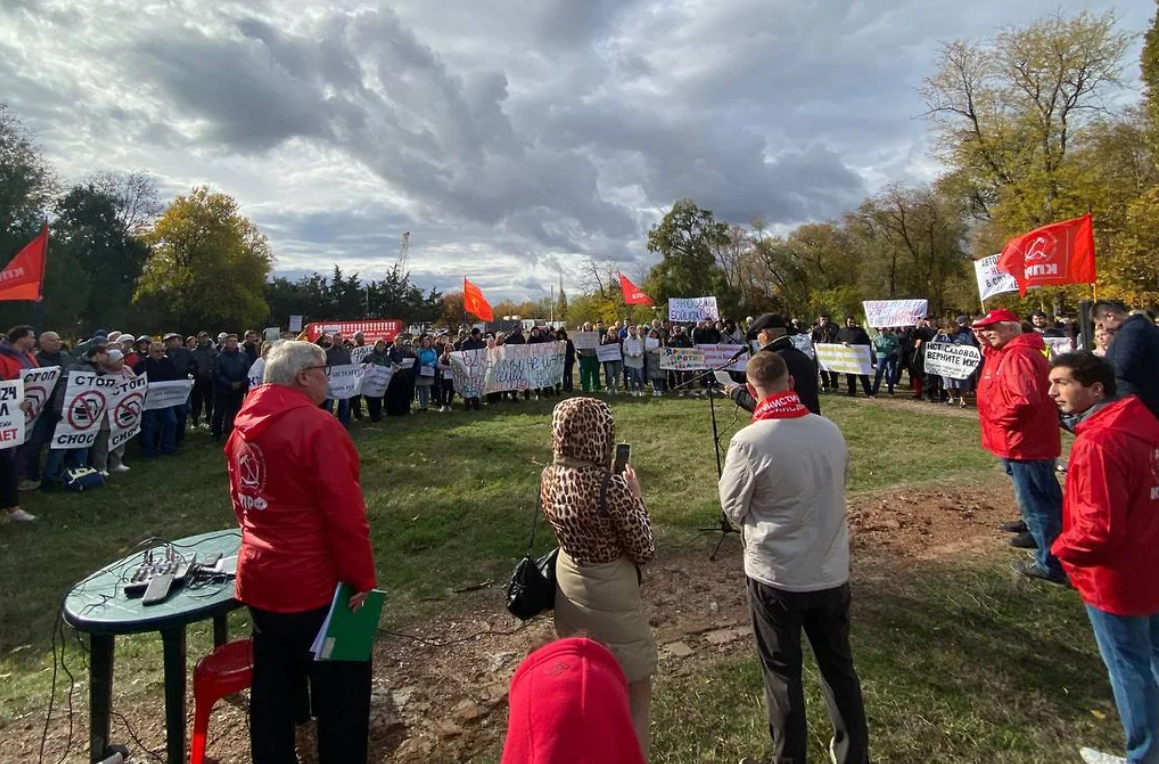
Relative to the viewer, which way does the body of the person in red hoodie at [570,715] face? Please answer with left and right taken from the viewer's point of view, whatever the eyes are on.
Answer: facing away from the viewer

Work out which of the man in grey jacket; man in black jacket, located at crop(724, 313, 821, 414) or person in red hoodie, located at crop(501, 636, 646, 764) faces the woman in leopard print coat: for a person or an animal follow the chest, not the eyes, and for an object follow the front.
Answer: the person in red hoodie

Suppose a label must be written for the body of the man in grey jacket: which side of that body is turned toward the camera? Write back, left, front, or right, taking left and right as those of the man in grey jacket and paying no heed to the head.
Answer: back

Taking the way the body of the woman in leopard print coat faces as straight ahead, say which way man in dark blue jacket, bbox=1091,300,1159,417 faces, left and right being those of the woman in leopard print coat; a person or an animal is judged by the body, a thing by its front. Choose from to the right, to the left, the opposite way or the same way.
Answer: to the left

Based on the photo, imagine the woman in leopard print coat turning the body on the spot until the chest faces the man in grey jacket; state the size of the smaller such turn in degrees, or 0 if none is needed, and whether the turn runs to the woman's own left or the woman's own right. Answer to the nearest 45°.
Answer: approximately 45° to the woman's own right

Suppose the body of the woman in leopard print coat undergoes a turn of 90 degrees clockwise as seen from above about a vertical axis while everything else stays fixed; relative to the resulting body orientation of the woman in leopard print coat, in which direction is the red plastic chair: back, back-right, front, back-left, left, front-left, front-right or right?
back-right

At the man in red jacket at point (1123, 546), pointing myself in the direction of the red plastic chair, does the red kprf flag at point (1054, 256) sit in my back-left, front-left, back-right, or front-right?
back-right

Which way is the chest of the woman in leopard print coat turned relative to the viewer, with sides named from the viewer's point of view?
facing away from the viewer and to the right of the viewer

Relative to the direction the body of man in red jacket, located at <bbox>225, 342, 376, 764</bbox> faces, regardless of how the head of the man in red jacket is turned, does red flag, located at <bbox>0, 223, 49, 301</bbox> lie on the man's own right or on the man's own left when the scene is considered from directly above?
on the man's own left

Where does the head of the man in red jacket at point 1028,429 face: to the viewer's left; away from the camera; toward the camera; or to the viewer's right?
to the viewer's left

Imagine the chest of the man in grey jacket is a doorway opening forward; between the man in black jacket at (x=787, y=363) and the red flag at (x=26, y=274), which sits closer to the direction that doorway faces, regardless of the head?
the man in black jacket

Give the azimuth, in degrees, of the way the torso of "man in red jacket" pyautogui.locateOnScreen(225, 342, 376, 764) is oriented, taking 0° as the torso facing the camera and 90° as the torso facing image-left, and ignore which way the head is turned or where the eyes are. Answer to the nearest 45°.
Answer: approximately 225°

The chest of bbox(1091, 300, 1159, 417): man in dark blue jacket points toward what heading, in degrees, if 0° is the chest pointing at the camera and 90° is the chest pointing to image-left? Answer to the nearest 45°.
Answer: approximately 90°

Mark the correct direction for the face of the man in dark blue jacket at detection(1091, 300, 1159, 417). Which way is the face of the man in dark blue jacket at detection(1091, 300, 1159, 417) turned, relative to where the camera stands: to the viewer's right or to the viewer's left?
to the viewer's left

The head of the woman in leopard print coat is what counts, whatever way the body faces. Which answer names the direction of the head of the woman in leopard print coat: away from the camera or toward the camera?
away from the camera

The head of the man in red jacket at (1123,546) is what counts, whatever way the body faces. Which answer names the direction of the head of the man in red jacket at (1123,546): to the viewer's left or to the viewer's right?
to the viewer's left

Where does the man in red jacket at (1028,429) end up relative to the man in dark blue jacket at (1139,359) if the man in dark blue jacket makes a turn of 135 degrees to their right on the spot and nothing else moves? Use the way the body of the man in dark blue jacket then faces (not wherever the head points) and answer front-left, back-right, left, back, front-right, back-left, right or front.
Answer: back

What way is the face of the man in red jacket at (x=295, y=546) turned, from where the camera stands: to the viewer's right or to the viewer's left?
to the viewer's right

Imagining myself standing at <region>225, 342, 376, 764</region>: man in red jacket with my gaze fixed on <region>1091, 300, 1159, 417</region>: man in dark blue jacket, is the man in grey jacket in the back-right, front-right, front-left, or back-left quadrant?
front-right
